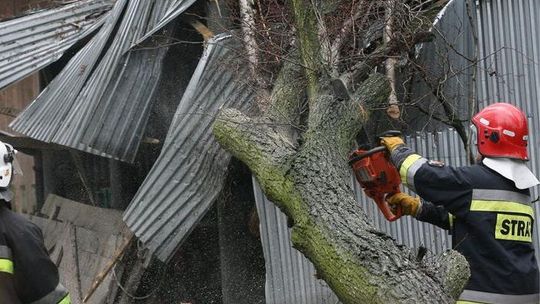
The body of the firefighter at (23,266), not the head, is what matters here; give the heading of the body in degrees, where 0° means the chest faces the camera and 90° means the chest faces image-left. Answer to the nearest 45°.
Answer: approximately 225°

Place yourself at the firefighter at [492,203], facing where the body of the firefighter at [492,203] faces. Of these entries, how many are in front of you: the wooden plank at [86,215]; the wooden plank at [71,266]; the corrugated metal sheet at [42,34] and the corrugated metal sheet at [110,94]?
4

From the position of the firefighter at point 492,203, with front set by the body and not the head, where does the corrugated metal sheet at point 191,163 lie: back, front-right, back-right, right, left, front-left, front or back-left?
front

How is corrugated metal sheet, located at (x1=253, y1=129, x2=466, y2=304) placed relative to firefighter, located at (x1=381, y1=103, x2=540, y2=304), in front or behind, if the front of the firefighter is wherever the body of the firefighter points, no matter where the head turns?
in front

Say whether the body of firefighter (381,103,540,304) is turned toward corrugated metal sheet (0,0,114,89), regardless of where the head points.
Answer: yes

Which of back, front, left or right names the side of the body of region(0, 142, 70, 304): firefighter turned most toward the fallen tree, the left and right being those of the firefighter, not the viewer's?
front

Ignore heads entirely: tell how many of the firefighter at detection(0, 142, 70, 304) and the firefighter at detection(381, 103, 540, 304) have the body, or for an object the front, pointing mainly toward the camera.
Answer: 0

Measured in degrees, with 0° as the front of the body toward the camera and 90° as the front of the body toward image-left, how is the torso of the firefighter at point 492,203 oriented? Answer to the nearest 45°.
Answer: approximately 135°

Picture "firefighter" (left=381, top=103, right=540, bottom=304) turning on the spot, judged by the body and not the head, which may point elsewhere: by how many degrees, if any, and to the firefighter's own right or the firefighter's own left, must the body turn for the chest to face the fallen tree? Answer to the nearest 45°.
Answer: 0° — they already face it

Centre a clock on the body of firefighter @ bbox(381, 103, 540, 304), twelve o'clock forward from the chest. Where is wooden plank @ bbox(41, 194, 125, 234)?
The wooden plank is roughly at 12 o'clock from the firefighter.

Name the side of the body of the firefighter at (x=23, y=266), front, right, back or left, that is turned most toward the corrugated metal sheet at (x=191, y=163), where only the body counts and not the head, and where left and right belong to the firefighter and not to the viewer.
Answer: front

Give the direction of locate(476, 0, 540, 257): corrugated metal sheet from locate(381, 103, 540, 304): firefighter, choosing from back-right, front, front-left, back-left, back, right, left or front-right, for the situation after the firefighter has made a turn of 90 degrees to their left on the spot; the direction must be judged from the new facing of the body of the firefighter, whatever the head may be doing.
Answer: back-right

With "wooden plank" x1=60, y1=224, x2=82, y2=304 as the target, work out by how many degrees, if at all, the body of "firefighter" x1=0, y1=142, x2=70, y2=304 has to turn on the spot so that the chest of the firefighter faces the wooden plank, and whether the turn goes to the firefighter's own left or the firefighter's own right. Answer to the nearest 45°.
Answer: approximately 45° to the firefighter's own left

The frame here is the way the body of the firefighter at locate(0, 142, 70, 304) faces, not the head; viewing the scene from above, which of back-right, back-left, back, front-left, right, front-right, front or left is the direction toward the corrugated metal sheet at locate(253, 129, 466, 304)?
front
